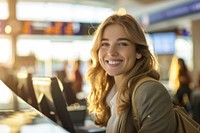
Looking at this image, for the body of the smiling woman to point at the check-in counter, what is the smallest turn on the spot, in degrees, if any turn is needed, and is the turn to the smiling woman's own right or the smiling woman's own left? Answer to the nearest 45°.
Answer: approximately 45° to the smiling woman's own right

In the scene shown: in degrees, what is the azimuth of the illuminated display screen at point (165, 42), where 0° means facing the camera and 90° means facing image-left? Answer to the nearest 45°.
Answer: approximately 0°

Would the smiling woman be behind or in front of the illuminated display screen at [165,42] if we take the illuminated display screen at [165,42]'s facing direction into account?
in front

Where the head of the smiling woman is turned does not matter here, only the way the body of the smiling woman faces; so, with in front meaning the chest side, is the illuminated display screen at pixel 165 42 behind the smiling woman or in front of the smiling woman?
behind

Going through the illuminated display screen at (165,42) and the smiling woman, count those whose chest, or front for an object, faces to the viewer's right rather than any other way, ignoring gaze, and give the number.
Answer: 0

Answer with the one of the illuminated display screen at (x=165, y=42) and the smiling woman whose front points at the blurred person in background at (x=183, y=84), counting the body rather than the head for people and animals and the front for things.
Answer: the illuminated display screen

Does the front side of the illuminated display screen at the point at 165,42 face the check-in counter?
yes

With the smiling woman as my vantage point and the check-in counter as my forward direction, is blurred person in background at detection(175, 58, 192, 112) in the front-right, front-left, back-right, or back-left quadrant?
back-right

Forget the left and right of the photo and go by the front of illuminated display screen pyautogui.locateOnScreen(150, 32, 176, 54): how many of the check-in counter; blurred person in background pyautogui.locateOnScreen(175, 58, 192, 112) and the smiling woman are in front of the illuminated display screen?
3

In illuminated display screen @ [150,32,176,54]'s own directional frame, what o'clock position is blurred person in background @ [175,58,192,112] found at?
The blurred person in background is roughly at 12 o'clock from the illuminated display screen.
